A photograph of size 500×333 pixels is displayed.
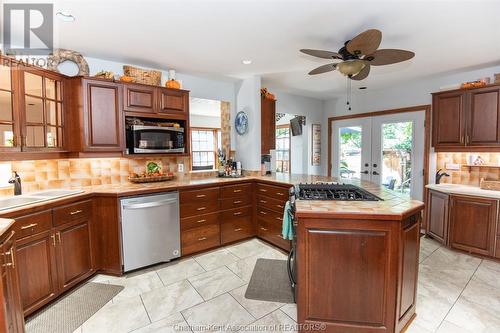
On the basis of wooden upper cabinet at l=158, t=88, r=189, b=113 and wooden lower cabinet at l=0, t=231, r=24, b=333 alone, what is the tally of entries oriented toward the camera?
1

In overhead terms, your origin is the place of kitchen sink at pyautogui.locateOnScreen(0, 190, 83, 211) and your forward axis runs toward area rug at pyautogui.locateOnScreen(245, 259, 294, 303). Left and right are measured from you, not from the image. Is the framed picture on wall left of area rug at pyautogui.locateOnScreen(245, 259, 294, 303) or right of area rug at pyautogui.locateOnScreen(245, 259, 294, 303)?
left

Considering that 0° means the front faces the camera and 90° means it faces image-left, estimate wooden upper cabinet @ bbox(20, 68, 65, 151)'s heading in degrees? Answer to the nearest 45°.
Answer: approximately 315°

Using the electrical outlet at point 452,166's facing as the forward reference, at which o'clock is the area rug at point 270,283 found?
The area rug is roughly at 1 o'clock from the electrical outlet.

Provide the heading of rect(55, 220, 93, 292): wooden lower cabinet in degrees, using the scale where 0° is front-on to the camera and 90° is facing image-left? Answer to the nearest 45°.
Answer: approximately 315°

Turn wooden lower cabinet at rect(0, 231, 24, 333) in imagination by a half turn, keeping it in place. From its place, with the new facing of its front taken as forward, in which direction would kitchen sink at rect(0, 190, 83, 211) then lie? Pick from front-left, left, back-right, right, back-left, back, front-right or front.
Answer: right

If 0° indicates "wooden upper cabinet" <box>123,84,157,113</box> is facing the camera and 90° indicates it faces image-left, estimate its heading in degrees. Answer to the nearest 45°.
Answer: approximately 315°

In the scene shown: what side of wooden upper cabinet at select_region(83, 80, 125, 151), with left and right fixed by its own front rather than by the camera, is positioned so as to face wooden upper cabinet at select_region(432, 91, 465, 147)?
left

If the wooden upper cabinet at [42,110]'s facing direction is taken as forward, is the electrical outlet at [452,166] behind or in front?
in front

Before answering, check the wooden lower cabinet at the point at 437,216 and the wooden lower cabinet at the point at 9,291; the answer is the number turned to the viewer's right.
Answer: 1

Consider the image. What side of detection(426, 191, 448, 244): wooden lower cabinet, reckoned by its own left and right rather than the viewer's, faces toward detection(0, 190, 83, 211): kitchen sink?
front
